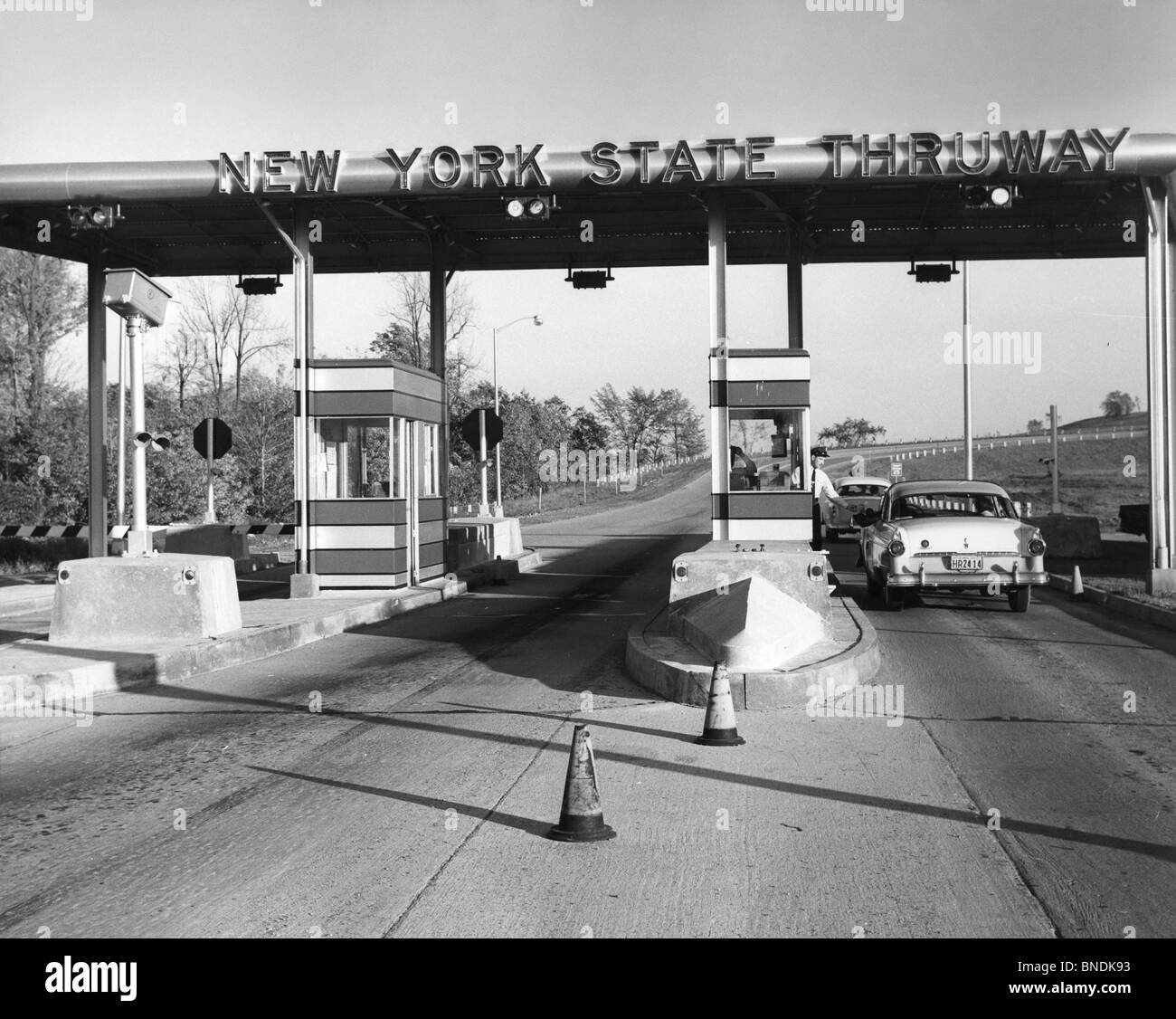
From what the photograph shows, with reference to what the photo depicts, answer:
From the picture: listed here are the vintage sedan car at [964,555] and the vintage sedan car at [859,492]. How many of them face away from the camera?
2

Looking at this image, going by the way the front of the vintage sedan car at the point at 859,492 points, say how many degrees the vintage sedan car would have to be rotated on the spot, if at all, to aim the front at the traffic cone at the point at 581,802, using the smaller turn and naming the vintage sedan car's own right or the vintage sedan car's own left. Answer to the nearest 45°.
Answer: approximately 180°

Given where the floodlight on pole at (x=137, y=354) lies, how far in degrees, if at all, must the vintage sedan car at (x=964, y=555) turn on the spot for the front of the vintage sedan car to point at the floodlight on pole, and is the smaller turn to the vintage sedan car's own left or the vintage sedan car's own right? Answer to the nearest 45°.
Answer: approximately 135° to the vintage sedan car's own left

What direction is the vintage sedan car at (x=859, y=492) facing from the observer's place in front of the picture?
facing away from the viewer

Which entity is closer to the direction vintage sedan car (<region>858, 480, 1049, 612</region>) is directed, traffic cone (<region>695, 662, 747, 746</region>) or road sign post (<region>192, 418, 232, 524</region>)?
the road sign post

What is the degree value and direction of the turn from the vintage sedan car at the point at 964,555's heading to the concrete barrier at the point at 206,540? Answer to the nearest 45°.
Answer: approximately 90° to its left

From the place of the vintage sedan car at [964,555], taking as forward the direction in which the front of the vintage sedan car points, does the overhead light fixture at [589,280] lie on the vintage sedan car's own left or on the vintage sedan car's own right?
on the vintage sedan car's own left

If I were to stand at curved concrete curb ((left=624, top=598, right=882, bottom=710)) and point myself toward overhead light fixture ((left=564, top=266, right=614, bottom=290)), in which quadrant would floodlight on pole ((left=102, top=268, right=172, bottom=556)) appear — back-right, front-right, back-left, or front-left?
front-left

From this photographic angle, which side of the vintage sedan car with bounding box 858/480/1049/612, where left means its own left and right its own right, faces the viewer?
back

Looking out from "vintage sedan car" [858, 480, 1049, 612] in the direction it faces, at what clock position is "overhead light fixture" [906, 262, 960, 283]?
The overhead light fixture is roughly at 12 o'clock from the vintage sedan car.

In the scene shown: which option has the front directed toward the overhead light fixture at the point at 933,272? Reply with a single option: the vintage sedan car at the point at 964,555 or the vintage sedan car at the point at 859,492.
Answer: the vintage sedan car at the point at 964,555

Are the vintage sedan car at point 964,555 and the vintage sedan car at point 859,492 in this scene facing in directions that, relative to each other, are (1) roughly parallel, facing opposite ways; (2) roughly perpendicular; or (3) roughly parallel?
roughly parallel

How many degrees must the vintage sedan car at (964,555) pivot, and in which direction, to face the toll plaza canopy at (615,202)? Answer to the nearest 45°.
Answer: approximately 90° to its left

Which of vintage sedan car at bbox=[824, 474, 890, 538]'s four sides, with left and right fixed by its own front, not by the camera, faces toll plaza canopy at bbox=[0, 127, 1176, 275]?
back
